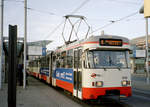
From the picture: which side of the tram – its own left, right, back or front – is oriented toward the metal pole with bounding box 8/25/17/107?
right

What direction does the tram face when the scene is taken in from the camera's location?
facing the viewer and to the right of the viewer
